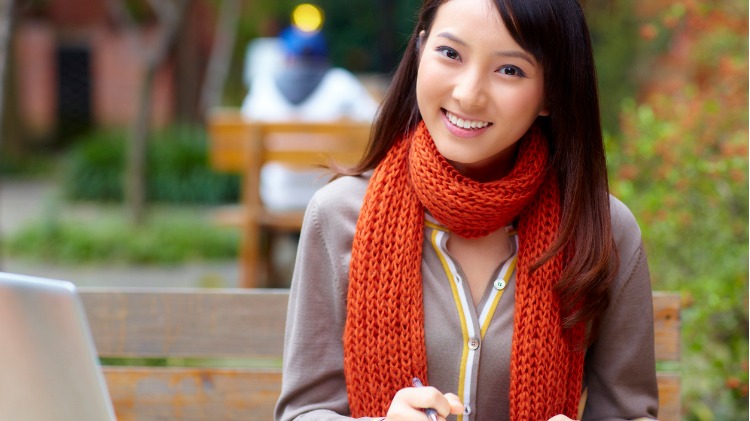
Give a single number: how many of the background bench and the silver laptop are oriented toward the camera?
0

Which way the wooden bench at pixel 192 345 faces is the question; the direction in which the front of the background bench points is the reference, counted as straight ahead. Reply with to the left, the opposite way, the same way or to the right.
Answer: the opposite way

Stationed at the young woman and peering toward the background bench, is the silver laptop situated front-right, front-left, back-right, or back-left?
back-left

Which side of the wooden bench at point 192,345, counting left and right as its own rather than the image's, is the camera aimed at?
front

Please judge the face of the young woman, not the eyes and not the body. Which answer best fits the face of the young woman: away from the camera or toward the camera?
toward the camera

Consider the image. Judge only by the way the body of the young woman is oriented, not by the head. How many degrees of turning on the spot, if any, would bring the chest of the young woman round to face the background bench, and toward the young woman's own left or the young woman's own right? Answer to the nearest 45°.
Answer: approximately 180°

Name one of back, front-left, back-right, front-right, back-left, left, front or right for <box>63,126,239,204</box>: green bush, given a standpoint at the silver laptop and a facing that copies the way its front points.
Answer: front-left

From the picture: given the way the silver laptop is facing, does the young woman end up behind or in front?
in front

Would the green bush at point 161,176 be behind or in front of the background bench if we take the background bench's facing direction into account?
in front

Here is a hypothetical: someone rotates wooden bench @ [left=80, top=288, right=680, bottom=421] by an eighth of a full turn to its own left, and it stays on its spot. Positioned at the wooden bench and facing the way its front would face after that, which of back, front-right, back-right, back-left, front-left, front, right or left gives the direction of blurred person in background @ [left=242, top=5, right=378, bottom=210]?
back-left

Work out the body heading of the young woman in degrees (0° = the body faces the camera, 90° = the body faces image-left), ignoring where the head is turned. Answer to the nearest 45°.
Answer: approximately 0°

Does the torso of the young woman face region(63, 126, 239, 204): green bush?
no

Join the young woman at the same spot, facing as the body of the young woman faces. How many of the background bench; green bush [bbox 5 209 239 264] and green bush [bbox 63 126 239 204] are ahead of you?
0

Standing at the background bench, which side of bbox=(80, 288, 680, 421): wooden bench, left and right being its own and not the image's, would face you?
back

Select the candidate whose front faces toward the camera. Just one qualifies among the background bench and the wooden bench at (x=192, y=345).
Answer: the wooden bench

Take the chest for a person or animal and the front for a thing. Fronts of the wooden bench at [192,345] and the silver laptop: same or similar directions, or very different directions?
very different directions

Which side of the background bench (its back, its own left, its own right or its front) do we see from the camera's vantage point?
back

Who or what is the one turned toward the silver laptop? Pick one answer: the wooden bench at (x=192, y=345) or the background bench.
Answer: the wooden bench
